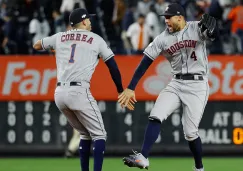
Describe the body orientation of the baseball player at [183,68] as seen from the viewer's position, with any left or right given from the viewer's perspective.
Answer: facing the viewer and to the left of the viewer

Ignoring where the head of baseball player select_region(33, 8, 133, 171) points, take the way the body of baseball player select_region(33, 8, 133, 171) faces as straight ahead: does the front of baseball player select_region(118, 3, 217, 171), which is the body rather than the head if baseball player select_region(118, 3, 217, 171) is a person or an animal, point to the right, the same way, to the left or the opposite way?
the opposite way

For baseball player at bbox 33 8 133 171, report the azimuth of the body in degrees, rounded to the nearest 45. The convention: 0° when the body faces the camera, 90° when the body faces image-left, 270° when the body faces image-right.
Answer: approximately 225°

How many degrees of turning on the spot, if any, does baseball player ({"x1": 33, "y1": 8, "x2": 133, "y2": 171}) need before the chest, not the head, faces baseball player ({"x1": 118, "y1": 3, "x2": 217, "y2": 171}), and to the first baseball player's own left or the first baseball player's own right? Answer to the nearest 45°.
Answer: approximately 45° to the first baseball player's own right

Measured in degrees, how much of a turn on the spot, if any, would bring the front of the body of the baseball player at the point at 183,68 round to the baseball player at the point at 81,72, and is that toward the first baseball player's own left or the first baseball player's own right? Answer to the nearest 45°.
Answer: approximately 45° to the first baseball player's own right

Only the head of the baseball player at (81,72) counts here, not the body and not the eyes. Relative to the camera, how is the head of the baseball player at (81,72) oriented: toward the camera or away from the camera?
away from the camera
